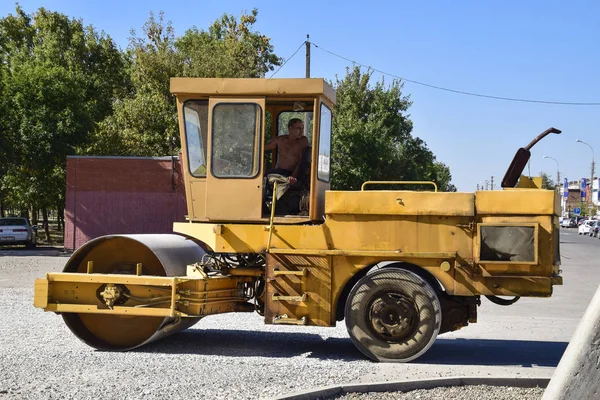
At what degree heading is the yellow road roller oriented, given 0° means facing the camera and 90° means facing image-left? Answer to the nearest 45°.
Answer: approximately 90°

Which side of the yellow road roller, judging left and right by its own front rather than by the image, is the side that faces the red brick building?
right

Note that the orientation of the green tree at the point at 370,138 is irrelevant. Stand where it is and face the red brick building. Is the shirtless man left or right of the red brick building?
left

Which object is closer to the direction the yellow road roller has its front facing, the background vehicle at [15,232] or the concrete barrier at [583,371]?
the background vehicle

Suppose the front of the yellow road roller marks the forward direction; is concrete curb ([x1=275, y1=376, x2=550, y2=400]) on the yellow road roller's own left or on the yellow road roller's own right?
on the yellow road roller's own left

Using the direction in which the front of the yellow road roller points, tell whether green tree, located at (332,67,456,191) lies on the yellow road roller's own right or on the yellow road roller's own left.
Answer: on the yellow road roller's own right

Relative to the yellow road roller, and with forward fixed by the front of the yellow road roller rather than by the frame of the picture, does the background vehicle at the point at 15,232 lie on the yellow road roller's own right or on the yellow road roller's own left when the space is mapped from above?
on the yellow road roller's own right

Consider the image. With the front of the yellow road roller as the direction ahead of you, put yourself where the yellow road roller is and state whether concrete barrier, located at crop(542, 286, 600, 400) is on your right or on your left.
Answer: on your left

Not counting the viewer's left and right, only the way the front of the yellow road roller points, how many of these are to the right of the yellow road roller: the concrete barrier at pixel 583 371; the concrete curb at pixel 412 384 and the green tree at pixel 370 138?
1

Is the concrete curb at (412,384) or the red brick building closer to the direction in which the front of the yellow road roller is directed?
the red brick building
